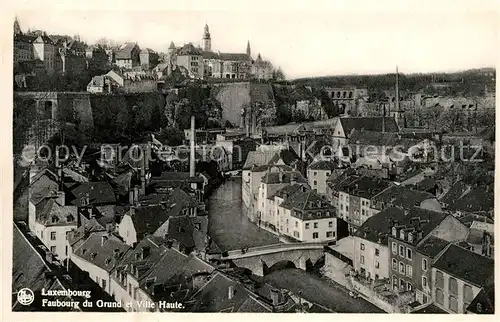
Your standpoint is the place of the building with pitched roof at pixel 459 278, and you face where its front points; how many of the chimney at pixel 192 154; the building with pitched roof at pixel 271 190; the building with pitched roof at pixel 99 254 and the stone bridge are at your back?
0

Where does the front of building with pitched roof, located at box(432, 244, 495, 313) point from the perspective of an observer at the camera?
facing the viewer and to the left of the viewer

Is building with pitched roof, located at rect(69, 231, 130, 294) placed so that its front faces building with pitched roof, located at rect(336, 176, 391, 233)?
no

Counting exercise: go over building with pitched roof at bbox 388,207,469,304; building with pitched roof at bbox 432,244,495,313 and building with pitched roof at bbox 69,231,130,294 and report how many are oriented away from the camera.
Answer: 0

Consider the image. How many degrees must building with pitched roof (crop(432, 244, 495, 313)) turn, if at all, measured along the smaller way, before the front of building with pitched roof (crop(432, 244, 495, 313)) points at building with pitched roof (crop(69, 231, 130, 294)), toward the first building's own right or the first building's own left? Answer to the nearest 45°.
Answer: approximately 45° to the first building's own right

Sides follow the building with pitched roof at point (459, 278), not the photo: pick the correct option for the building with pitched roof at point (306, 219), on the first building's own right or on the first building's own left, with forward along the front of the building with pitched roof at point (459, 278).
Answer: on the first building's own right

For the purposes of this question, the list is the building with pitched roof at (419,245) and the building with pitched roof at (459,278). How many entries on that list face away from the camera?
0

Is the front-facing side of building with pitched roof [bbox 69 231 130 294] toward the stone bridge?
no

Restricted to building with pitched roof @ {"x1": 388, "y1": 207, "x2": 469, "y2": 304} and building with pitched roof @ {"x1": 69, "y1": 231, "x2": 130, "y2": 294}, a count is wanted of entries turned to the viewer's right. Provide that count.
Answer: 0

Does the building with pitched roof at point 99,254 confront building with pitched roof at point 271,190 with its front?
no

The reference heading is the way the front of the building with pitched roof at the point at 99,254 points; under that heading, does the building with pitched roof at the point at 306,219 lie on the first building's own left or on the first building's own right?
on the first building's own left

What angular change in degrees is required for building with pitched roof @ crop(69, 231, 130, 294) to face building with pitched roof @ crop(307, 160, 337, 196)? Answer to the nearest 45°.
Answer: approximately 135° to its left

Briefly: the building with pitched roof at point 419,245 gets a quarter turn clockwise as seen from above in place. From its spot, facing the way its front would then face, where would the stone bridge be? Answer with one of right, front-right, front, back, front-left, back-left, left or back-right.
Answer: front-left
